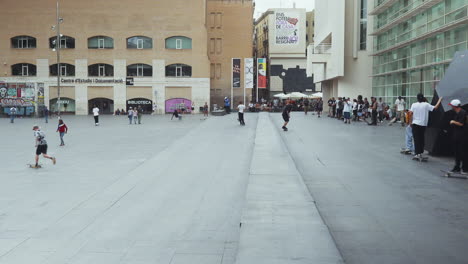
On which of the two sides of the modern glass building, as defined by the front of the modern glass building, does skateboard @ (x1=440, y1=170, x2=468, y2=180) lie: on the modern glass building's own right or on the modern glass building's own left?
on the modern glass building's own left

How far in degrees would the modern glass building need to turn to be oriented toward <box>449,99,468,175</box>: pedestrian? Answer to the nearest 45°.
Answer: approximately 45° to its left

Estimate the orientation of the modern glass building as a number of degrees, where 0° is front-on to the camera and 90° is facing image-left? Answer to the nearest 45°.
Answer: approximately 45°

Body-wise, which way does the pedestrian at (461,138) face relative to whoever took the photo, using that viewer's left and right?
facing to the left of the viewer

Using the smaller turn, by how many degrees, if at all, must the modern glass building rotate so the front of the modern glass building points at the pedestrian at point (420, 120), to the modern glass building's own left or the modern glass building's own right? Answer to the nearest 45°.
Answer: approximately 45° to the modern glass building's own left
